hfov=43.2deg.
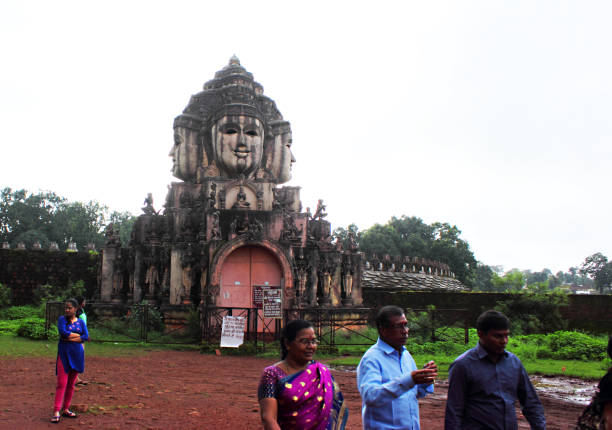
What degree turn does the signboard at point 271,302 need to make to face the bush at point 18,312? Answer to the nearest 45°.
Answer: approximately 135° to its right

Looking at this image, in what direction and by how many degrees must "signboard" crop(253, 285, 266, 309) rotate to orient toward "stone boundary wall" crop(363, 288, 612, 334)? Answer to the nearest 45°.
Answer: approximately 135° to its left

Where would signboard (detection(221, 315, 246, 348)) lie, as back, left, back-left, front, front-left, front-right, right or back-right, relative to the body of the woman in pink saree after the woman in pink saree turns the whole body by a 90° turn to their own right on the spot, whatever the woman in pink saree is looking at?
back-right

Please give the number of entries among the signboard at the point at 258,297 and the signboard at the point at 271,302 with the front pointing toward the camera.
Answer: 2

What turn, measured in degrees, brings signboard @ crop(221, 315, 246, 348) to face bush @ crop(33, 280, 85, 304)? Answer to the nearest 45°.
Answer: approximately 135° to its right

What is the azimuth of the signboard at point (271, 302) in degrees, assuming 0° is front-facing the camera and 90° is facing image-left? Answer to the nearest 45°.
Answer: approximately 0°

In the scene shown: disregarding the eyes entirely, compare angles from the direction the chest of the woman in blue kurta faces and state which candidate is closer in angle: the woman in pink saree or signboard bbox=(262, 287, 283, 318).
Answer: the woman in pink saree

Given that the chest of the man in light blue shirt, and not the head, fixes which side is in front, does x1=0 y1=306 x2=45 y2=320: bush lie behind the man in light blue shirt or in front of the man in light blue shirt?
behind
